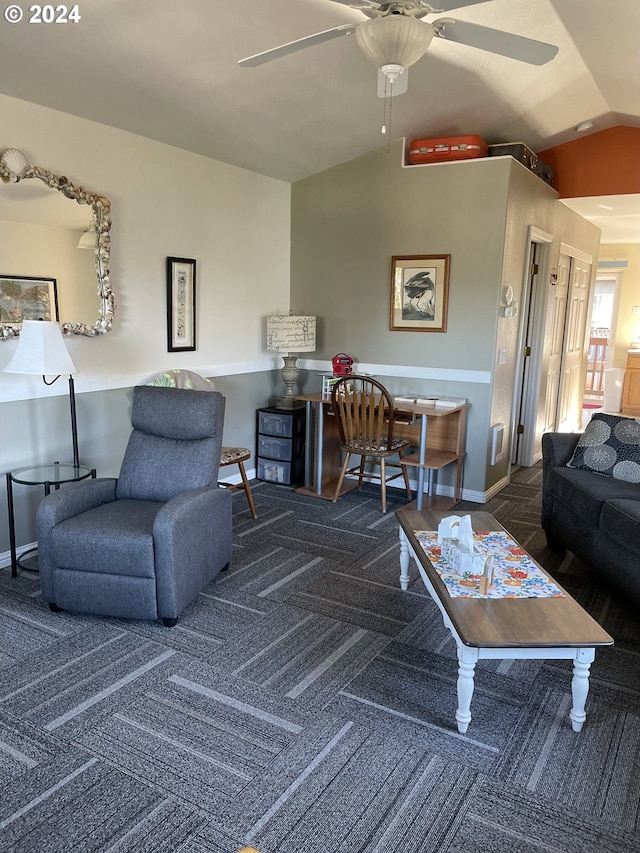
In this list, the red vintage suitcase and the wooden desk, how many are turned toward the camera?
2

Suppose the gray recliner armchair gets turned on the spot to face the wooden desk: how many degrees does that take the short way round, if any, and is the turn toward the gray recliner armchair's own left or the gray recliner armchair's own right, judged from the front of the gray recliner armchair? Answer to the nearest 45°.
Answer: approximately 180°

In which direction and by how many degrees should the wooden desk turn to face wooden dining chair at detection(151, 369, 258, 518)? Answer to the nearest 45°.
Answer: approximately 45° to its right

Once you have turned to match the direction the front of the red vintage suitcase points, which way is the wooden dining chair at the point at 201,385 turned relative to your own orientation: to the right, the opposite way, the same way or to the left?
to the left

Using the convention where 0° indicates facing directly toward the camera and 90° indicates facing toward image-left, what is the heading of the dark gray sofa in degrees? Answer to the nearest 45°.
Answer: approximately 45°

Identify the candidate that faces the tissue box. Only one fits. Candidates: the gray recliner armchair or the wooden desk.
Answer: the wooden desk

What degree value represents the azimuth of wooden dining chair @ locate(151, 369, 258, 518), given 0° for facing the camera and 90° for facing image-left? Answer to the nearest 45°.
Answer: approximately 315°

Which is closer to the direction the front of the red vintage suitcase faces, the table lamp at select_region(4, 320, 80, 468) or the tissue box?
the tissue box

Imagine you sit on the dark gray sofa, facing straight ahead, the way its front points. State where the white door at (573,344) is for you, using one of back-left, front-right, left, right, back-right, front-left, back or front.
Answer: back-right

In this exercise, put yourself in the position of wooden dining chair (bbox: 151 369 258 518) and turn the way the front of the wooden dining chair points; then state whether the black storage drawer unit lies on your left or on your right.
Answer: on your left
